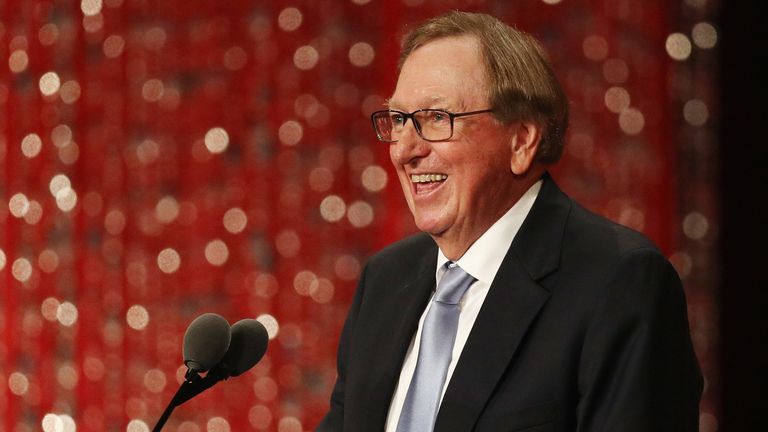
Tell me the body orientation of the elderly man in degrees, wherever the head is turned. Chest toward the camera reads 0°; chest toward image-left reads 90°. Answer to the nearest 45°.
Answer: approximately 45°

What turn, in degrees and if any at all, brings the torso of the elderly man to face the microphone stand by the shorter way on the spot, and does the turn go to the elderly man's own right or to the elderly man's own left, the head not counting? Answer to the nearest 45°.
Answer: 0° — they already face it
